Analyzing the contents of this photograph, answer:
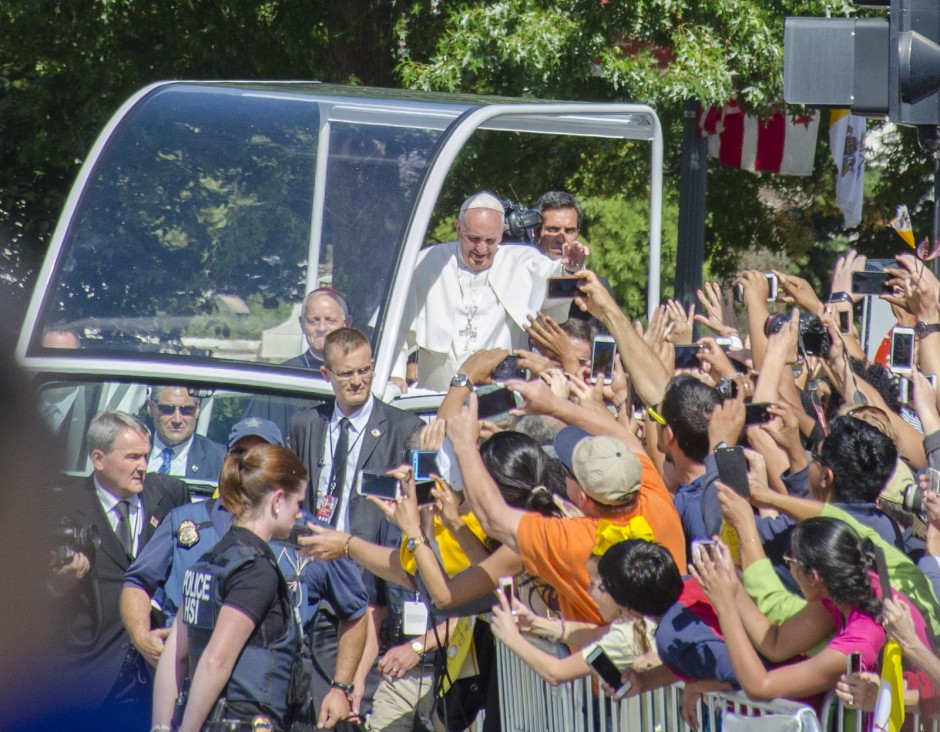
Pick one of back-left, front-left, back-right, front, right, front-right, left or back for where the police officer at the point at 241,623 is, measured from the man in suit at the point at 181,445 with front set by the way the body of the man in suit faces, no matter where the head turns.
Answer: front

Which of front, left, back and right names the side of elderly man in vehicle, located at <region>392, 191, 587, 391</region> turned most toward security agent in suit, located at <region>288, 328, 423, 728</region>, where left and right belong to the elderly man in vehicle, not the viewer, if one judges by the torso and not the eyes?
front

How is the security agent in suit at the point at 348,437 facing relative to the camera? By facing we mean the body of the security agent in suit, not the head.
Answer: toward the camera

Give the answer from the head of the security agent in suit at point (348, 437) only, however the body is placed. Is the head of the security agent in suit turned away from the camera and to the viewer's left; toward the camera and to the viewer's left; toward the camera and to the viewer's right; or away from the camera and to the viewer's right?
toward the camera and to the viewer's right

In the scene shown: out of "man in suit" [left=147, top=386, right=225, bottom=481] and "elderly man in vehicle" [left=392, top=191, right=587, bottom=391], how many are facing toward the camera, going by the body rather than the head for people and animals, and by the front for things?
2

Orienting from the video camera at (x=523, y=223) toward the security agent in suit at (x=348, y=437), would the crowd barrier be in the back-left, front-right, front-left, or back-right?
front-left

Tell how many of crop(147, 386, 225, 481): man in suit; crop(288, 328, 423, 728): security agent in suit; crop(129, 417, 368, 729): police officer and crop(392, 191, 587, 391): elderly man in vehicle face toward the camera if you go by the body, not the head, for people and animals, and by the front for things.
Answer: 4

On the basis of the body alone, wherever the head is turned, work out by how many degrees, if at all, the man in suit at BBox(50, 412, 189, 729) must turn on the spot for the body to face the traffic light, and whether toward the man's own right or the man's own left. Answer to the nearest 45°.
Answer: approximately 45° to the man's own left

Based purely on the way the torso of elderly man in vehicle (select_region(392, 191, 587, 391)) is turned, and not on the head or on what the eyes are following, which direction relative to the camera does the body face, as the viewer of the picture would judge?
toward the camera

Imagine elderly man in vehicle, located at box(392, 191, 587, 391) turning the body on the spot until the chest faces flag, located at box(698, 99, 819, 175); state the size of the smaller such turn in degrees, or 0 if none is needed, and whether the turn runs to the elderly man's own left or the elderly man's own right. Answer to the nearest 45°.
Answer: approximately 135° to the elderly man's own left

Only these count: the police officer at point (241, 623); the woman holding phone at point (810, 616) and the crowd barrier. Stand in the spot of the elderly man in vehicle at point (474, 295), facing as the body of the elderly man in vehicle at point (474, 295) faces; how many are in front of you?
3

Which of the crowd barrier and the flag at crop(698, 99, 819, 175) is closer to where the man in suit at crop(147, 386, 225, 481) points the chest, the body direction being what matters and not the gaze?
the crowd barrier

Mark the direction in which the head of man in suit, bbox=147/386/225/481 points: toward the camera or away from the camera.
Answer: toward the camera

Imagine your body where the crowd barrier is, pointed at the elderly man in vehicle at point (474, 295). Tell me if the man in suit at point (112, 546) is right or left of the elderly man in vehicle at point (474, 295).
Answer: left

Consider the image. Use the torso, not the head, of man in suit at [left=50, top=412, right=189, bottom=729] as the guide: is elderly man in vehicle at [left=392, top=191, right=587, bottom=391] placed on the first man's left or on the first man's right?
on the first man's left

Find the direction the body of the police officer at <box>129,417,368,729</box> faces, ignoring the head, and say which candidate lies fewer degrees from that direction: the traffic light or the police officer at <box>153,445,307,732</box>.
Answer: the police officer

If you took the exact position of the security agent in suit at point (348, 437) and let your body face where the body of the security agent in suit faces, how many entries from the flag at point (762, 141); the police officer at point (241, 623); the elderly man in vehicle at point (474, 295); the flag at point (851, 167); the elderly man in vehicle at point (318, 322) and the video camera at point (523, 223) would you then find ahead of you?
1
